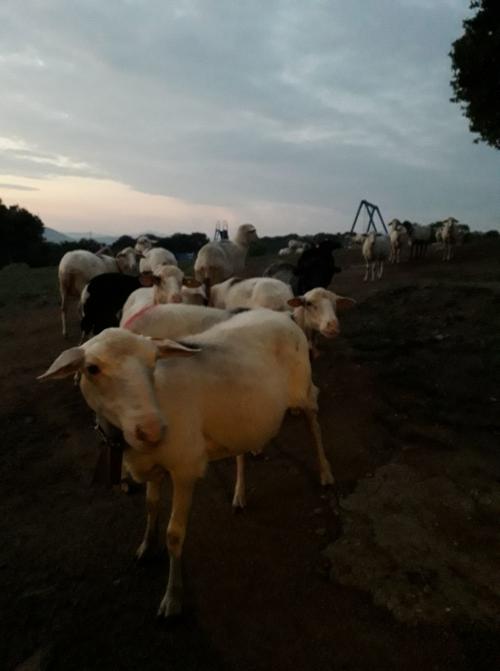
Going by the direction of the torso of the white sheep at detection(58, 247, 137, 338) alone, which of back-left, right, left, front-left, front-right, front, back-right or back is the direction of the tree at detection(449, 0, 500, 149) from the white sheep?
front

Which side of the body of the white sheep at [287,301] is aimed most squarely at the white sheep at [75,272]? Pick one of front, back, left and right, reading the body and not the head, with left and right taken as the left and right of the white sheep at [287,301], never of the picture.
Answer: back

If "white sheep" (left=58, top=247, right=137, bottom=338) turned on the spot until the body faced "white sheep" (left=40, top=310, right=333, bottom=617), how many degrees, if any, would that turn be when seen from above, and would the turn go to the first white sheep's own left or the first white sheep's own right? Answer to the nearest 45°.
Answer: approximately 90° to the first white sheep's own right

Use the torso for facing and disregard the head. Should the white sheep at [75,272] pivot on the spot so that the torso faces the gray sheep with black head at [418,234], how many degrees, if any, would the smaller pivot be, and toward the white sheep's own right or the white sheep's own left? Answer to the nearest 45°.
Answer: approximately 45° to the white sheep's own left

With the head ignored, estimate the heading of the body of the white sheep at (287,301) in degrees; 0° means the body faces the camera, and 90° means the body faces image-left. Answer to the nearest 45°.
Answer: approximately 315°

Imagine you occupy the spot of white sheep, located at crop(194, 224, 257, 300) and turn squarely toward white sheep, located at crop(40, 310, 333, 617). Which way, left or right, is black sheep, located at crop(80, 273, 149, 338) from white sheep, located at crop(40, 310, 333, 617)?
right

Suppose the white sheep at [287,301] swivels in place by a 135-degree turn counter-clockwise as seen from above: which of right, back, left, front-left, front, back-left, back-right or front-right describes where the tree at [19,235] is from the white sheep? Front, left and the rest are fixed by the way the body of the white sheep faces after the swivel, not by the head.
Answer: front-left

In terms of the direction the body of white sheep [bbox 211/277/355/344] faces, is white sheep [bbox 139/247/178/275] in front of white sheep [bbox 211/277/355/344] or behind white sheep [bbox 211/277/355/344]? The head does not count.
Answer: behind

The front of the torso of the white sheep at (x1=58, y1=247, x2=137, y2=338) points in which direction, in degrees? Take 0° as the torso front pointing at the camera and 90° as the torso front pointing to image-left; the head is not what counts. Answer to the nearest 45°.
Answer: approximately 270°

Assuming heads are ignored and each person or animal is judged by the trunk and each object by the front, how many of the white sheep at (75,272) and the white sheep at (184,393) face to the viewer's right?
1

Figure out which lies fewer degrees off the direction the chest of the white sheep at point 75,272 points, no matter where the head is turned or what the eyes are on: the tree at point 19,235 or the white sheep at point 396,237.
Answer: the white sheep

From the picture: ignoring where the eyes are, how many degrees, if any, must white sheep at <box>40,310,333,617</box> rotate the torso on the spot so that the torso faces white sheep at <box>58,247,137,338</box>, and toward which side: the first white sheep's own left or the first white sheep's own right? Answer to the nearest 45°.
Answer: approximately 135° to the first white sheep's own right

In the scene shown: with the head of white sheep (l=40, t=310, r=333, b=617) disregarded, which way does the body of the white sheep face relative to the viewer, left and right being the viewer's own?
facing the viewer and to the left of the viewer

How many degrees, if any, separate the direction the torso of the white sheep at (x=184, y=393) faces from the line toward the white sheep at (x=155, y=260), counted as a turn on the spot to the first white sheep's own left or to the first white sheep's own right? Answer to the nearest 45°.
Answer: approximately 135° to the first white sheep's own right

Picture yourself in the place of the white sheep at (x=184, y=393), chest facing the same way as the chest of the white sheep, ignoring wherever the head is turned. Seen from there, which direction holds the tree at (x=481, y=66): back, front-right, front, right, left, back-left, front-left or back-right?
back
